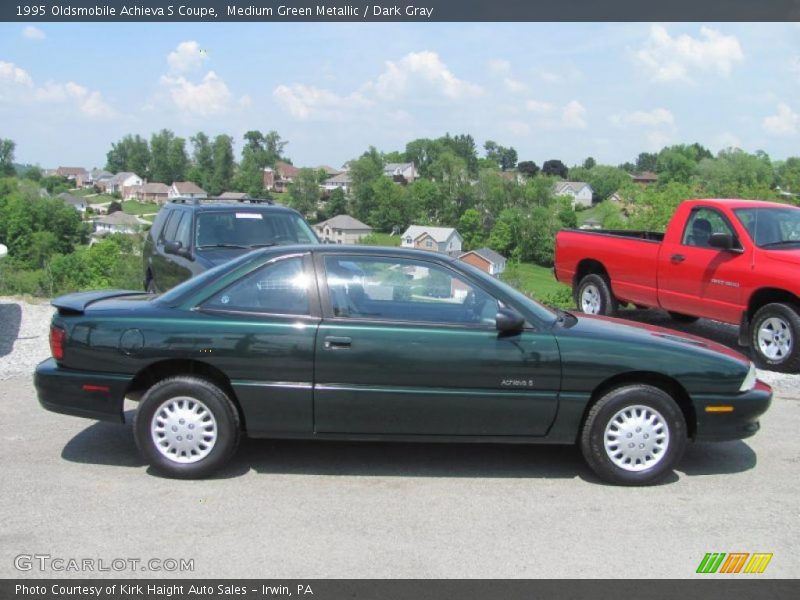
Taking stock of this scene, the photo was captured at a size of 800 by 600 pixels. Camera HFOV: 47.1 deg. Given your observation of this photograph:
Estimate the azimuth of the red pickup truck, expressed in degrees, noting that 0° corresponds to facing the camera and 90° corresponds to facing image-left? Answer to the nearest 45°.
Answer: approximately 315°

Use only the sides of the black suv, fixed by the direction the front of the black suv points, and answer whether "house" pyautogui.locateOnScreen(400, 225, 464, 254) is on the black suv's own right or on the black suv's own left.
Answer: on the black suv's own left

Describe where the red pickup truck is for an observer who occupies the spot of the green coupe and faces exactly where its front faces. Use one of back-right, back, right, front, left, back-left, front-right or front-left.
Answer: front-left

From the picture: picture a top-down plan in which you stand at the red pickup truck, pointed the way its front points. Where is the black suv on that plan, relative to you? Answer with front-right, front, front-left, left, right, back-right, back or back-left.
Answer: back-right

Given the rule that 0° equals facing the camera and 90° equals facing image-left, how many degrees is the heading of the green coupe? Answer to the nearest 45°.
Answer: approximately 270°

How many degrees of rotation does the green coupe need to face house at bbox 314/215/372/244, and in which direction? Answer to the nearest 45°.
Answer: approximately 90° to its left

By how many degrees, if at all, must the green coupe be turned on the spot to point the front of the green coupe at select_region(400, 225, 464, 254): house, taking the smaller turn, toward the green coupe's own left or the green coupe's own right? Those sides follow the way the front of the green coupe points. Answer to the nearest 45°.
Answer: approximately 90° to the green coupe's own left

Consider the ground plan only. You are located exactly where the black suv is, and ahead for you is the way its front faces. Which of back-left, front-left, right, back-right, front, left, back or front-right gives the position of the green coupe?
front-right
